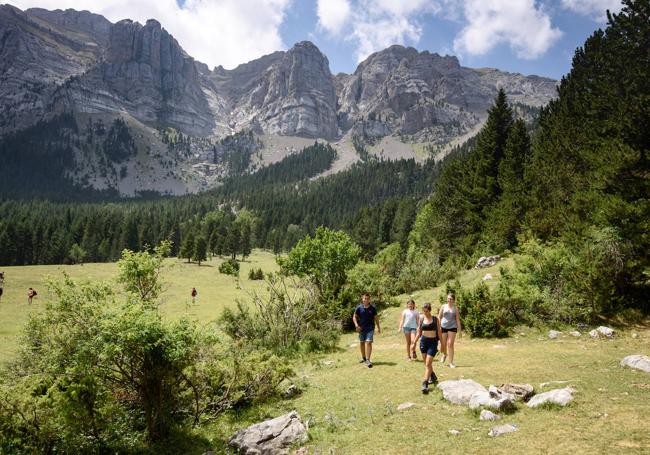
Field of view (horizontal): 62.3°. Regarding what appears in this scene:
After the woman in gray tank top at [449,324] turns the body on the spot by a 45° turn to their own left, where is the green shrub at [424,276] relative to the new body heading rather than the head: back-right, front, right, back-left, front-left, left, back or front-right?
back-left

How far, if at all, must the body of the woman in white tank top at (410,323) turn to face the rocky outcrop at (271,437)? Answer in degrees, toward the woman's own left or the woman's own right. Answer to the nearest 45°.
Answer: approximately 45° to the woman's own right

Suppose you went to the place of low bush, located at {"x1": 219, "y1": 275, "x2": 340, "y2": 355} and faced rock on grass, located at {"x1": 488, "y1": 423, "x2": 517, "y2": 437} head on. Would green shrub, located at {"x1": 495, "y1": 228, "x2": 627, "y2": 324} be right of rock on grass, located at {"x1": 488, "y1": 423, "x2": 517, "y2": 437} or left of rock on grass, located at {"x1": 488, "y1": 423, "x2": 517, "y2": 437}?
left

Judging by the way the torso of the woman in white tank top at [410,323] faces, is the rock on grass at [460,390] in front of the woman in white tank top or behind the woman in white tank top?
in front

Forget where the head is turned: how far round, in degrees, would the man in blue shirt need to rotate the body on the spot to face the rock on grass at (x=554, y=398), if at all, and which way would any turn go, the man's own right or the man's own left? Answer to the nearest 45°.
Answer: approximately 45° to the man's own left

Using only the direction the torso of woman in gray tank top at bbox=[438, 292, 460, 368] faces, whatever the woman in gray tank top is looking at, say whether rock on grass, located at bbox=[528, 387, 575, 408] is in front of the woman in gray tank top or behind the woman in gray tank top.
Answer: in front

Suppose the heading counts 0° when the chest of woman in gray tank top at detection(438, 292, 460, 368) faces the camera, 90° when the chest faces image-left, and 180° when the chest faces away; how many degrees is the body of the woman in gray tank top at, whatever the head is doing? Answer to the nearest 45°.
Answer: approximately 0°

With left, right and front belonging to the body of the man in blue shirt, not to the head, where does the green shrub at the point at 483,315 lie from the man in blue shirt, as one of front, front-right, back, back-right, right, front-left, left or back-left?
back-left

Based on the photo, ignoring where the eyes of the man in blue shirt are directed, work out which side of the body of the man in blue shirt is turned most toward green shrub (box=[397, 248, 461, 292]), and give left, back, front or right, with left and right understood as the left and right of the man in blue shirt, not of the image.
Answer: back
